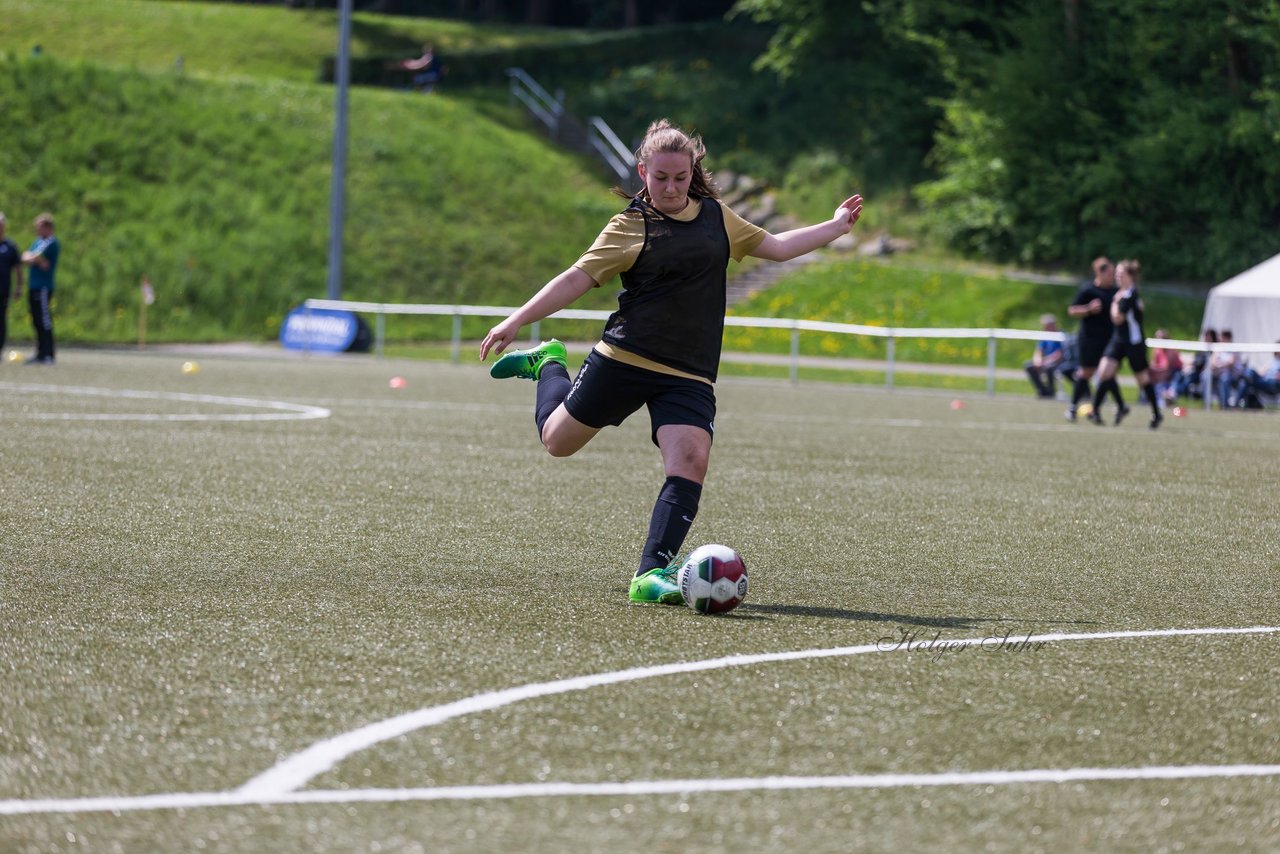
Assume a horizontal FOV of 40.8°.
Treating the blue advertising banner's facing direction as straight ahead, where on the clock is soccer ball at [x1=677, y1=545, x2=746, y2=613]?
The soccer ball is roughly at 12 o'clock from the blue advertising banner.

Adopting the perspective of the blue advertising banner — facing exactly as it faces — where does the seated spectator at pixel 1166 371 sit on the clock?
The seated spectator is roughly at 10 o'clock from the blue advertising banner.

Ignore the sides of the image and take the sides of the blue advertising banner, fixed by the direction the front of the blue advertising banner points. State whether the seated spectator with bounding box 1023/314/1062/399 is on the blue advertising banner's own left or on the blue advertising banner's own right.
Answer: on the blue advertising banner's own left

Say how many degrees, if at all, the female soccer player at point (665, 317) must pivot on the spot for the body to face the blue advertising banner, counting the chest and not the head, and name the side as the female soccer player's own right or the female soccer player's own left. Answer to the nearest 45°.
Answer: approximately 180°

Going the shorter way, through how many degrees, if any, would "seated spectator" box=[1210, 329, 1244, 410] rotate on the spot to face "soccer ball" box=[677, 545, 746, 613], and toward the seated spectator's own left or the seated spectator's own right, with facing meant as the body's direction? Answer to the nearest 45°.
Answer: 0° — they already face it

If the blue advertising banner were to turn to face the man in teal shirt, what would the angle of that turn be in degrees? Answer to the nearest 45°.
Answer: approximately 45° to its right

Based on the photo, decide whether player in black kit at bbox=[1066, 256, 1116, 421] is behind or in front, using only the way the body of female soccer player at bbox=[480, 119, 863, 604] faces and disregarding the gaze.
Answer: behind

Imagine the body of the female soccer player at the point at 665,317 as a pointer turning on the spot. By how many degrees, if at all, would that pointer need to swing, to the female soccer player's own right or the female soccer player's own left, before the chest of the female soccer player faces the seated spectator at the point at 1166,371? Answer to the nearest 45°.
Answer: approximately 180°
